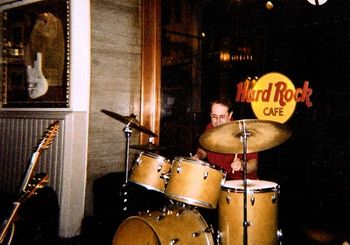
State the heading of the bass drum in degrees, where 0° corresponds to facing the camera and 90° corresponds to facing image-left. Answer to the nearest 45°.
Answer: approximately 45°

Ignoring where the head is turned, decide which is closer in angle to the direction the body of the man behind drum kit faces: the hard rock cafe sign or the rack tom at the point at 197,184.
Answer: the rack tom

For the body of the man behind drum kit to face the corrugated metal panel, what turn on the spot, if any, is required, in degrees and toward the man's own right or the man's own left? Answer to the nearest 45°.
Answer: approximately 45° to the man's own right

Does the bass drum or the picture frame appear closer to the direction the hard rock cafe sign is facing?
the bass drum

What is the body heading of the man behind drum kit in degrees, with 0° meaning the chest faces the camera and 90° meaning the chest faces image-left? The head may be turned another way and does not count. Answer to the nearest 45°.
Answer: approximately 45°

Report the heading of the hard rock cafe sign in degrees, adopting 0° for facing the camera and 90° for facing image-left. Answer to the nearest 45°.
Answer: approximately 0°

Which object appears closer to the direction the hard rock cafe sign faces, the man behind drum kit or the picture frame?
the man behind drum kit
